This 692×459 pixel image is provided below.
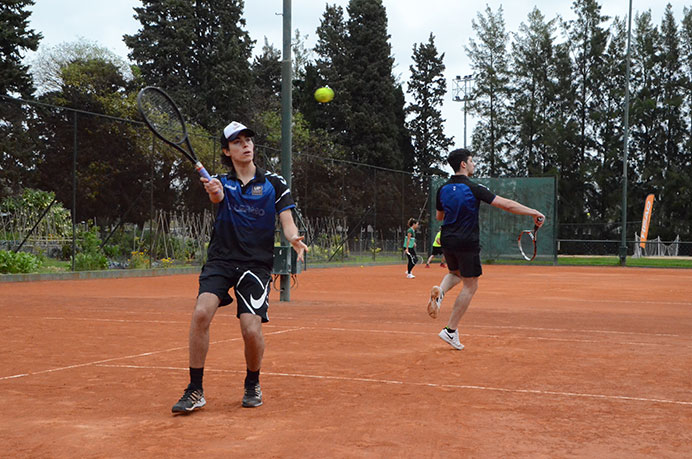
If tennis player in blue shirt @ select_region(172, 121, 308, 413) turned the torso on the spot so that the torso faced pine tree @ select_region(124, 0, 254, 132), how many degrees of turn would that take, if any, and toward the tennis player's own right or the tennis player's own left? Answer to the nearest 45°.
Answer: approximately 180°

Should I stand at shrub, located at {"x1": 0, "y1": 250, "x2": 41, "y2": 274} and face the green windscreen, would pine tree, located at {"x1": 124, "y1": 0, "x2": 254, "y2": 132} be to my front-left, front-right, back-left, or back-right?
front-left

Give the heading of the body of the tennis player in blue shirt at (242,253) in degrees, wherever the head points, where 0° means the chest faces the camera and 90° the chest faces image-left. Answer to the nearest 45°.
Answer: approximately 0°

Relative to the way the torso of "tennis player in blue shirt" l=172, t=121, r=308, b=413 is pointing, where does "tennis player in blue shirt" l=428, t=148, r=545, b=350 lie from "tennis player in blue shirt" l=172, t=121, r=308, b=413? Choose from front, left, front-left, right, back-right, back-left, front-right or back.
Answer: back-left

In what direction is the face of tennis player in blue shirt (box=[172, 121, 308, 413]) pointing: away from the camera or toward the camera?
toward the camera

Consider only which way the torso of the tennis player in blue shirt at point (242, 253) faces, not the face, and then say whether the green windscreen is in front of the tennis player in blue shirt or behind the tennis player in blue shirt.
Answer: behind

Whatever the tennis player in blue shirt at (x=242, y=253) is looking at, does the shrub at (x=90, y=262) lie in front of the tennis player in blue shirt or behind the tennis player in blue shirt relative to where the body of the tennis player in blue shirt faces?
behind

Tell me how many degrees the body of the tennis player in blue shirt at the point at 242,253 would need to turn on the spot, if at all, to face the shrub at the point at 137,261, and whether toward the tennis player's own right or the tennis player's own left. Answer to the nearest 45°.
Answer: approximately 180°

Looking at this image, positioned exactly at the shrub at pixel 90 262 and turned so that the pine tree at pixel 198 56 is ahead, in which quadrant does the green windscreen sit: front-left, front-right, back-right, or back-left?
front-right

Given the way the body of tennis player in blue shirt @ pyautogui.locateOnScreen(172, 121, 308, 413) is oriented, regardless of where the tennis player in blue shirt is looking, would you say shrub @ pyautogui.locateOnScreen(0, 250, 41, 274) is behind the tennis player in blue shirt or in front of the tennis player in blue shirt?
behind
